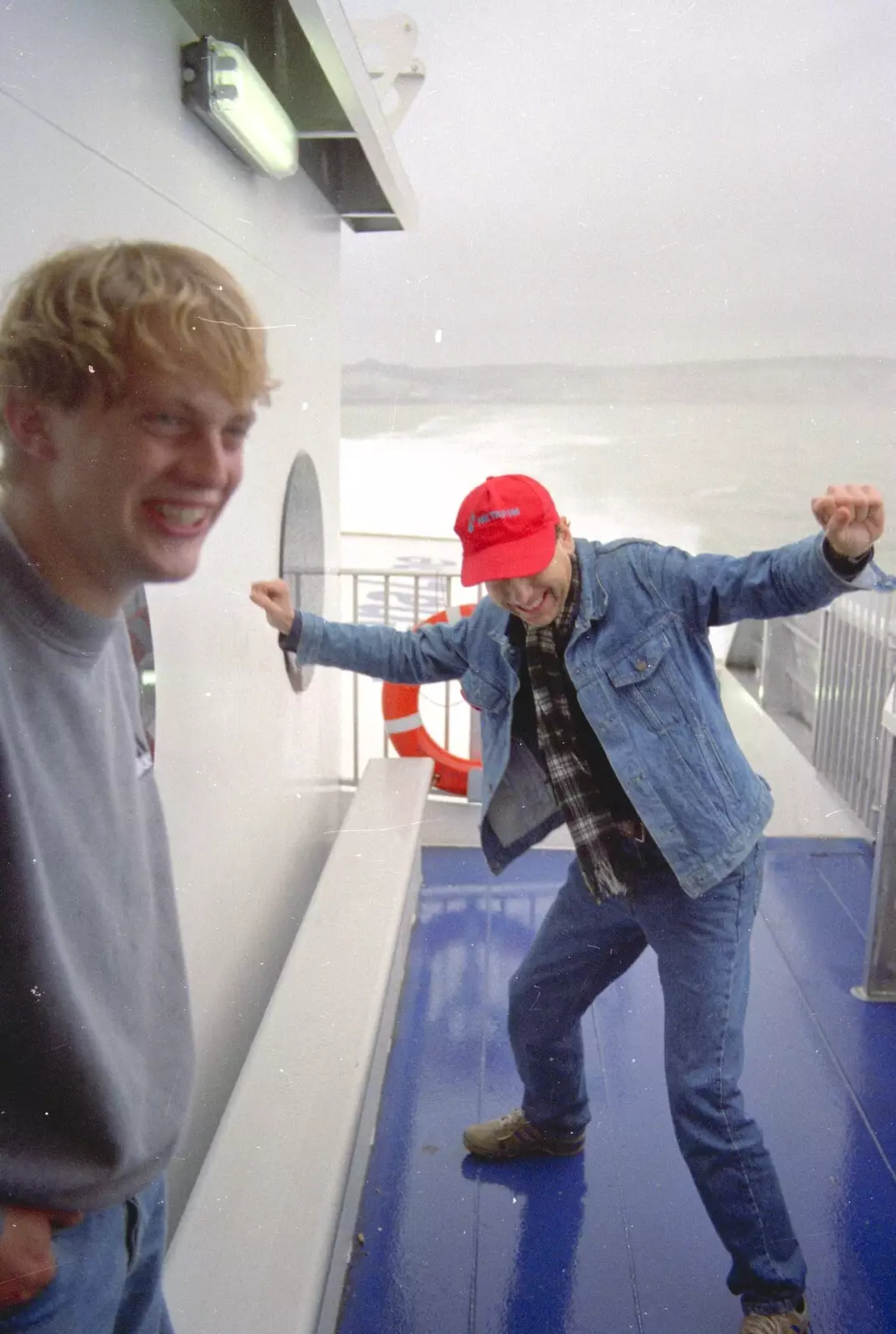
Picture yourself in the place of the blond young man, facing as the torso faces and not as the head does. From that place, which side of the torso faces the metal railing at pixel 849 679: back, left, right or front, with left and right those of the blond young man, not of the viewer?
left

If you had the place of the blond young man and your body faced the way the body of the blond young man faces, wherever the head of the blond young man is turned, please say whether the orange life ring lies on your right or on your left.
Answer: on your left

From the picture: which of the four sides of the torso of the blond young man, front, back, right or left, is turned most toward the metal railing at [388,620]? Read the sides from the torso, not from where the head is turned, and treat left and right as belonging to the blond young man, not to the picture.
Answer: left

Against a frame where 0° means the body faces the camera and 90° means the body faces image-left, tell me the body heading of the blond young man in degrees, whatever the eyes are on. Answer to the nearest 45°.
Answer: approximately 315°
